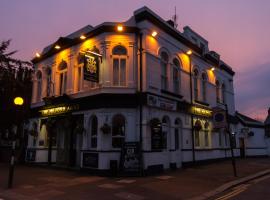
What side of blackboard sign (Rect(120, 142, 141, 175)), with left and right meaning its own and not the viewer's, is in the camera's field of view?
front

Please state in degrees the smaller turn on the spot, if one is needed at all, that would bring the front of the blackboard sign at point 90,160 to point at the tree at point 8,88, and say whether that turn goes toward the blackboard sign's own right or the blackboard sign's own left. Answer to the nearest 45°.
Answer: approximately 135° to the blackboard sign's own right

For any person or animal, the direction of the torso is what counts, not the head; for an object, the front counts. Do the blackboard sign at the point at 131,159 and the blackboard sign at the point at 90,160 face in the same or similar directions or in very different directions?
same or similar directions

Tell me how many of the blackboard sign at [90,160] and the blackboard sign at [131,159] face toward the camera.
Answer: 2

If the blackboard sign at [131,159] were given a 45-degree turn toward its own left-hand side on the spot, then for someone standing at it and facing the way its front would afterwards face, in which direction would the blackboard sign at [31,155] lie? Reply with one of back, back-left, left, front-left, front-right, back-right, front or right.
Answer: back

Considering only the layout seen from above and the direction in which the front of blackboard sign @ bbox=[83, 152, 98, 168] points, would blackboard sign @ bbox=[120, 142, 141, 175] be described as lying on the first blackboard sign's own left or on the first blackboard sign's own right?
on the first blackboard sign's own left

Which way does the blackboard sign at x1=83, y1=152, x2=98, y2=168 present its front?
toward the camera

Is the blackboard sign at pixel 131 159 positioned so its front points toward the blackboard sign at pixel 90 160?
no
